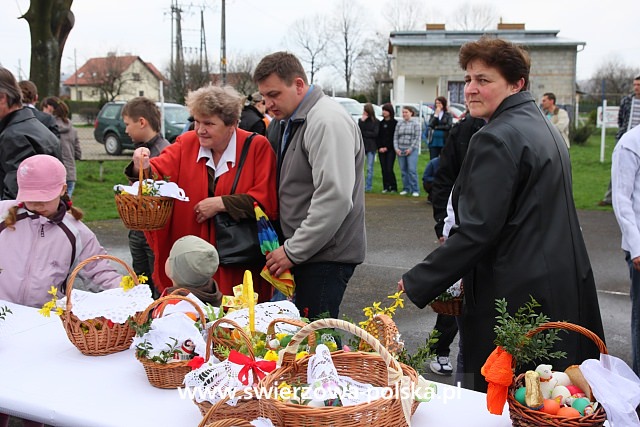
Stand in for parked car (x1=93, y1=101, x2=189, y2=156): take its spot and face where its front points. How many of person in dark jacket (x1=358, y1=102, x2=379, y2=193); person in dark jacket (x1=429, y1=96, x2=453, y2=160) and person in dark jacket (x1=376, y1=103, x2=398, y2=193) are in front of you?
3

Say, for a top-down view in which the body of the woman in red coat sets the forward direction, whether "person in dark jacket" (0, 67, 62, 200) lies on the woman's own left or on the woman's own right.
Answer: on the woman's own right

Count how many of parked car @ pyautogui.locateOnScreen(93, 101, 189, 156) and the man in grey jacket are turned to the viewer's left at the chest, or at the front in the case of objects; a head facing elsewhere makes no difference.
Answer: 1

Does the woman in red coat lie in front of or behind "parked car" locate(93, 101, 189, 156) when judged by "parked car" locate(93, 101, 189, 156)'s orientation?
in front

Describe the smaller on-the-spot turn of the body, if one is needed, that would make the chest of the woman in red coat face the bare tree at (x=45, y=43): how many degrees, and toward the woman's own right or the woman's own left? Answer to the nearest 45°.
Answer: approximately 135° to the woman's own right

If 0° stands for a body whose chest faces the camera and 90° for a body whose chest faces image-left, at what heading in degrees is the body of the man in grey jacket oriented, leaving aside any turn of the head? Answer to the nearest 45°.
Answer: approximately 90°

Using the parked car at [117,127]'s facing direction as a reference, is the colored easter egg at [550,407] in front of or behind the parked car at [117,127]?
in front

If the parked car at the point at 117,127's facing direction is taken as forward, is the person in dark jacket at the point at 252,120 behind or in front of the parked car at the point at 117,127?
in front

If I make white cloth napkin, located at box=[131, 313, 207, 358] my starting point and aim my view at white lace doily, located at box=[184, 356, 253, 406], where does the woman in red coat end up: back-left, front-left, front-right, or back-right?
back-left
